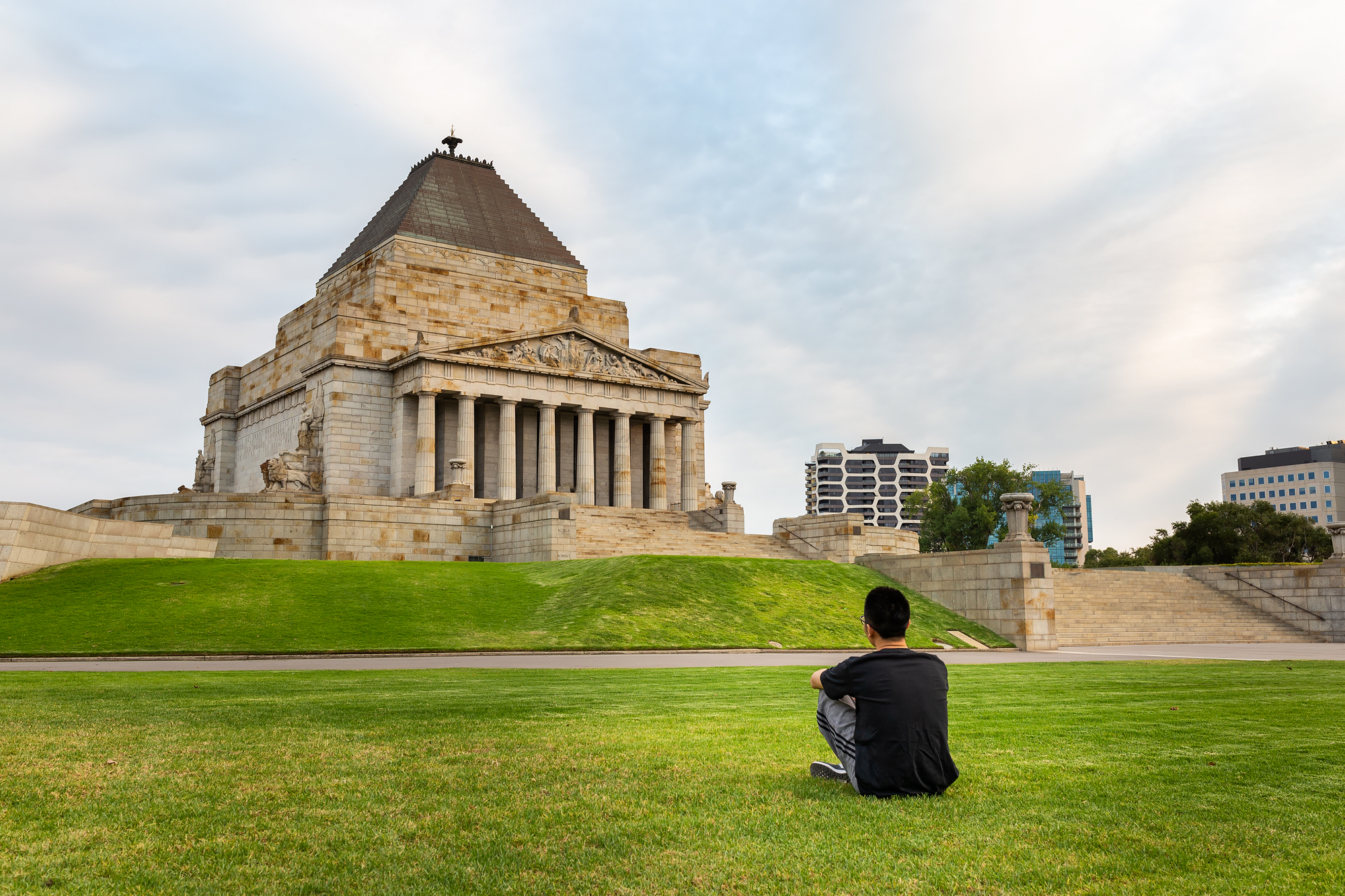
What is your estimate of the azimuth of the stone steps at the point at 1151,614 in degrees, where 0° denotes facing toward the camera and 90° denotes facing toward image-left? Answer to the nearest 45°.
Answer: approximately 0°

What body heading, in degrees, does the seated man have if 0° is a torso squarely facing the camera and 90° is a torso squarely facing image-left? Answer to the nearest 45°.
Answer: approximately 135°

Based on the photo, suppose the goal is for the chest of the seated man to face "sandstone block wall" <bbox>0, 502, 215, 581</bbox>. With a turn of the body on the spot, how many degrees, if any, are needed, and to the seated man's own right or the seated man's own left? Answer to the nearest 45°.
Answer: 0° — they already face it

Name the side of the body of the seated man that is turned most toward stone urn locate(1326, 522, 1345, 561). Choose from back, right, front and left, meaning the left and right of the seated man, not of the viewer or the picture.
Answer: right

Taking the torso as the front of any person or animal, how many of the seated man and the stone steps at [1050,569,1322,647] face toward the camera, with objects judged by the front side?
1
